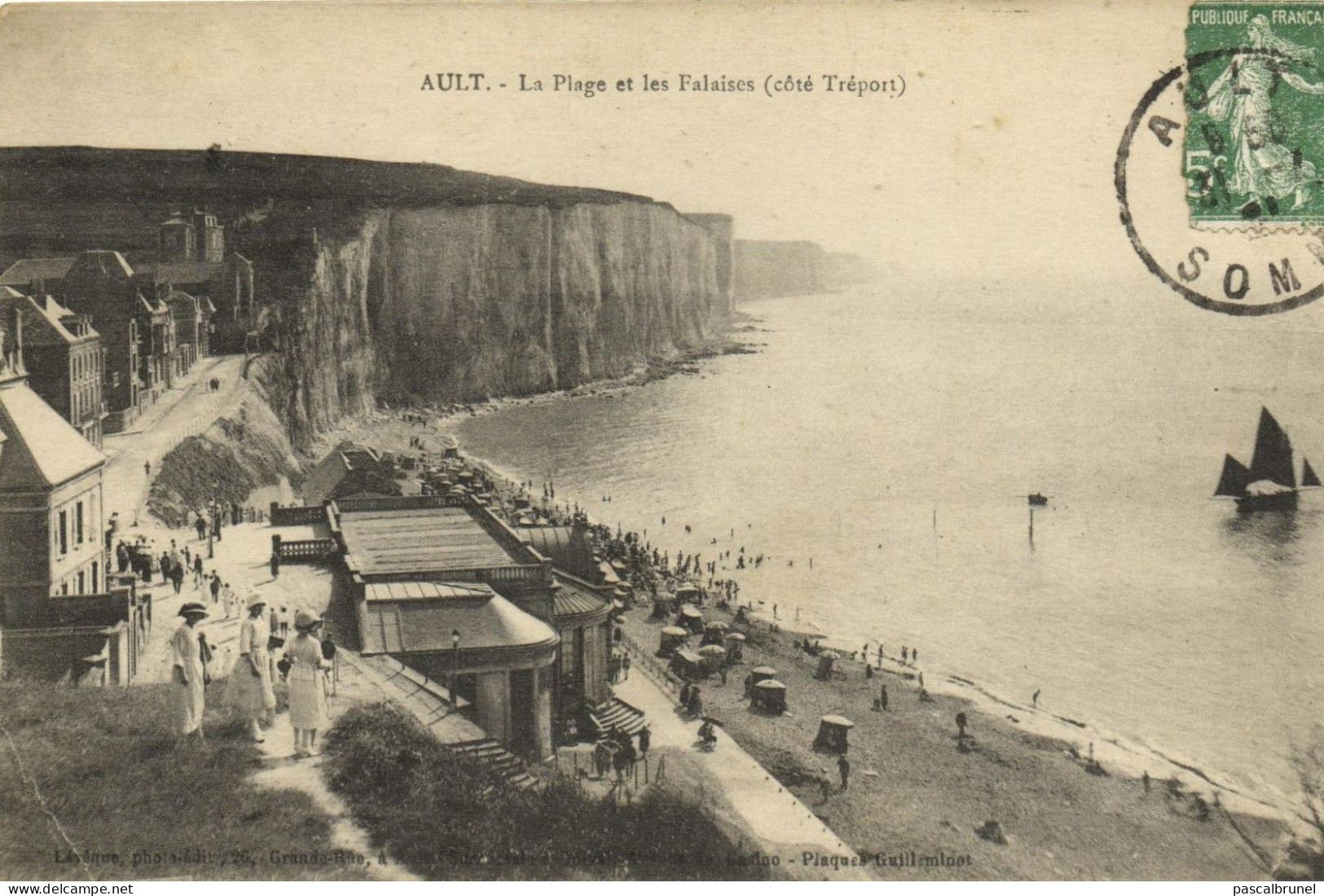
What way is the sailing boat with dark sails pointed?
to the viewer's left

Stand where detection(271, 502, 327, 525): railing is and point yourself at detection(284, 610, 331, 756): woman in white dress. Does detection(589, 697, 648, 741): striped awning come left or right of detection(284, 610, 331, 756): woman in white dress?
left
